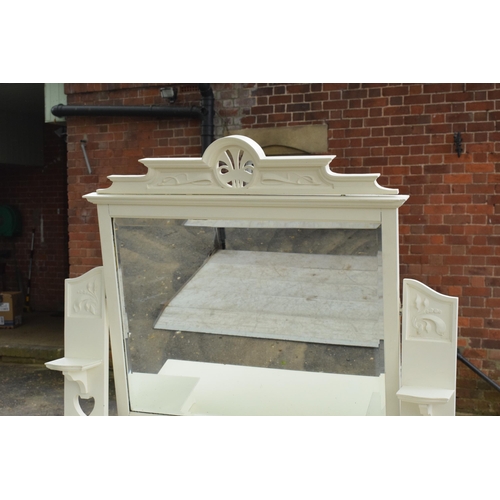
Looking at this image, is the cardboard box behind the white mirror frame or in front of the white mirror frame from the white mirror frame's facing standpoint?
behind

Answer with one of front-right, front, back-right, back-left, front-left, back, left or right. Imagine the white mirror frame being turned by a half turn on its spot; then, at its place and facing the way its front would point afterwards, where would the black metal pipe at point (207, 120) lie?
front

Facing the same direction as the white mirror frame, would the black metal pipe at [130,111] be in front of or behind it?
behind

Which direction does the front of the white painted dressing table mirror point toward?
toward the camera

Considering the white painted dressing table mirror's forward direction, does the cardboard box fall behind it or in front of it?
behind

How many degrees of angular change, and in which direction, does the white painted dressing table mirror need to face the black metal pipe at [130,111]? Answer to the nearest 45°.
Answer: approximately 180°

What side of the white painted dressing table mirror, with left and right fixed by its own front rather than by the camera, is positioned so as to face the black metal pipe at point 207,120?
back
